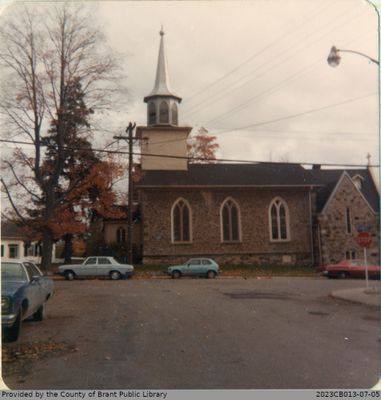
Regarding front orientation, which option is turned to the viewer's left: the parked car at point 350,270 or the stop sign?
the parked car

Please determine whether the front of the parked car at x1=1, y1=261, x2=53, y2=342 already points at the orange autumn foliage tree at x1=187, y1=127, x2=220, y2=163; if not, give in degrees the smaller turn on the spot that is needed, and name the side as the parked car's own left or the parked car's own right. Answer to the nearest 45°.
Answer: approximately 135° to the parked car's own left

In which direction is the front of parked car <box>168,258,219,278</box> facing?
to the viewer's left

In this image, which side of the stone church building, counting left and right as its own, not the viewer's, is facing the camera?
left

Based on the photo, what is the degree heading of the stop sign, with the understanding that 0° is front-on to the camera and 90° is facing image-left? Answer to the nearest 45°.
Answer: approximately 0°

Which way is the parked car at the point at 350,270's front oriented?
to the viewer's left

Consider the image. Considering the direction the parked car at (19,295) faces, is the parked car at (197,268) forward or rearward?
rearward

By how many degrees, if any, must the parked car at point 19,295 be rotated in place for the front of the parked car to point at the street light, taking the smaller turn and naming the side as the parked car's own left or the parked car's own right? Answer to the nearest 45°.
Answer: approximately 135° to the parked car's own left
